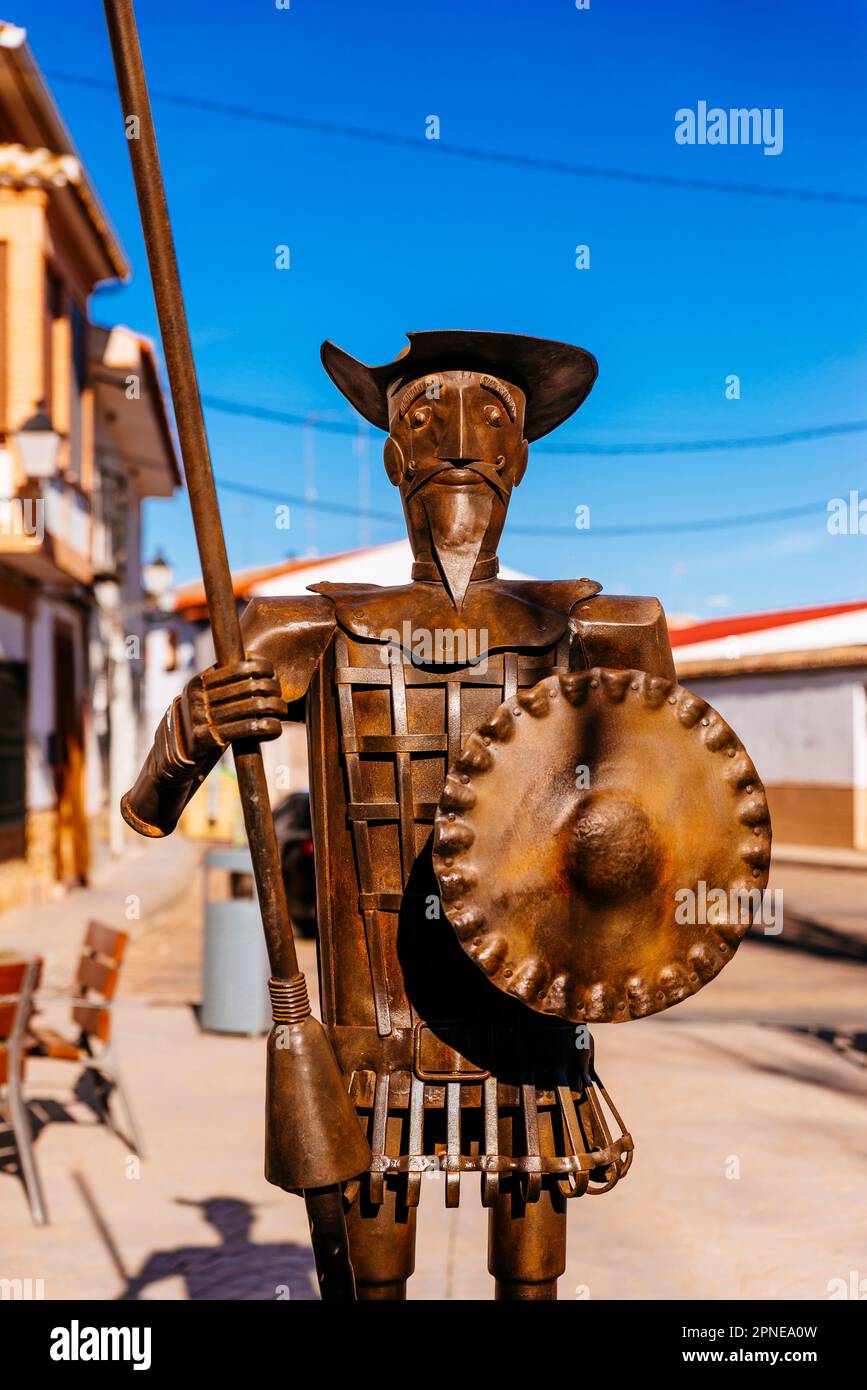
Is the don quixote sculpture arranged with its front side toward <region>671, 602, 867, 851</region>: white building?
no

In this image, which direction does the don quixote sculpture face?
toward the camera

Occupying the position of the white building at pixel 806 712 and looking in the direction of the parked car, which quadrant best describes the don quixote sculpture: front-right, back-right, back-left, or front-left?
front-left

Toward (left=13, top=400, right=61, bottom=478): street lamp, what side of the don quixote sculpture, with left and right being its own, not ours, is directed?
back

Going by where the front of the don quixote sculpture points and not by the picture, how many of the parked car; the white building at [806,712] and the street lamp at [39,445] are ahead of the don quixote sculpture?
0

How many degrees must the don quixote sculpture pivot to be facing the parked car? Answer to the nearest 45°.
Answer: approximately 180°

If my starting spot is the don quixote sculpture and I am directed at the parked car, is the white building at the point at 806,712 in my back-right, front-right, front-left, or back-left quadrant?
front-right
